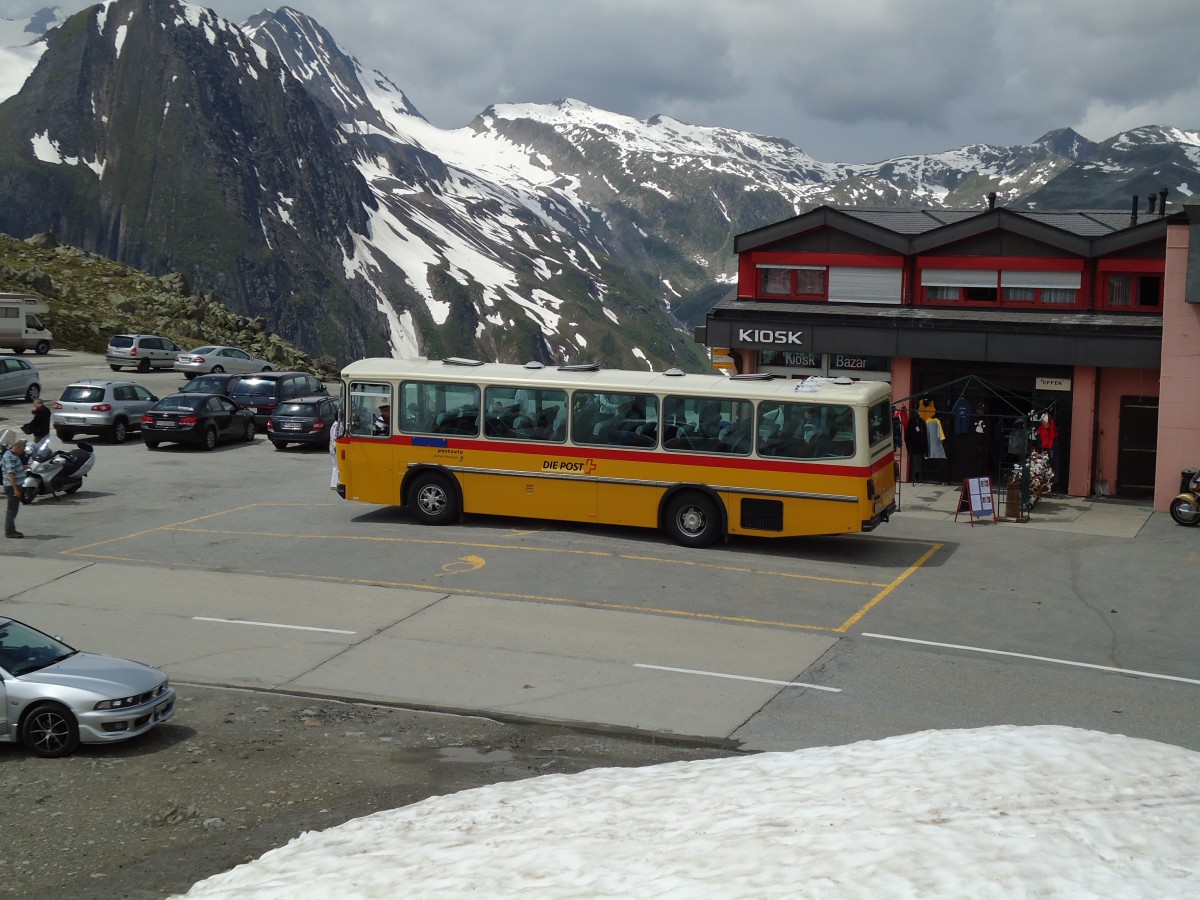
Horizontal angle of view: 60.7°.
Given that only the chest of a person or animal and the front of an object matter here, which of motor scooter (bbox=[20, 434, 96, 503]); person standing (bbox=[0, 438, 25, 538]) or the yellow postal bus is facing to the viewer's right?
the person standing

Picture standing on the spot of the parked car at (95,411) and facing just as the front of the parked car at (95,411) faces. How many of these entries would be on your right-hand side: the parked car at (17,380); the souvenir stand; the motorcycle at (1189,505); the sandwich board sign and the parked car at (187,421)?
4

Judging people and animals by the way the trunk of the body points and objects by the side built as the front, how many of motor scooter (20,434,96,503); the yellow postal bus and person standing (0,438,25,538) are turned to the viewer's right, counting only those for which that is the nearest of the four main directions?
1

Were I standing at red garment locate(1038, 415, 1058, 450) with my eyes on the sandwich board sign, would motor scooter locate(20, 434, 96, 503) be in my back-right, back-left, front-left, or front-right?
front-right

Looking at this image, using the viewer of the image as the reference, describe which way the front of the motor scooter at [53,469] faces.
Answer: facing the viewer and to the left of the viewer

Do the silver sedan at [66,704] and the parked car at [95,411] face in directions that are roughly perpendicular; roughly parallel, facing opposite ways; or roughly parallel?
roughly perpendicular

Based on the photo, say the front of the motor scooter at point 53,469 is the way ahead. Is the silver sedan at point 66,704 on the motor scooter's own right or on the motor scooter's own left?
on the motor scooter's own left

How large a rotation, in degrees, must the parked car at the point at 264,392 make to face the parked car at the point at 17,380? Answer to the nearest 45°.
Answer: approximately 90° to its left

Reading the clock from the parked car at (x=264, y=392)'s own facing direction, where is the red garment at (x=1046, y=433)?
The red garment is roughly at 3 o'clock from the parked car.

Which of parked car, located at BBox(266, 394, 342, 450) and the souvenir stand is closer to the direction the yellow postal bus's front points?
the parked car

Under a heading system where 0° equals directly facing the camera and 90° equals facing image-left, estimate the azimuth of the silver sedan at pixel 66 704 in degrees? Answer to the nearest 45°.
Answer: approximately 315°

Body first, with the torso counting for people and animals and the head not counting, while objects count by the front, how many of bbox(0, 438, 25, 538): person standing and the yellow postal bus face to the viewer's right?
1

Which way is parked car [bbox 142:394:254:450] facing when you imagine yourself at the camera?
facing away from the viewer and to the right of the viewer

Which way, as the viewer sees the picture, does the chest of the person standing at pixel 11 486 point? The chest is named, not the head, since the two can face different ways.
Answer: to the viewer's right
